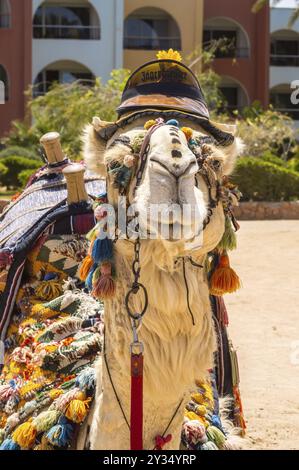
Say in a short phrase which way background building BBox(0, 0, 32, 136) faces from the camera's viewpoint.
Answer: facing the viewer

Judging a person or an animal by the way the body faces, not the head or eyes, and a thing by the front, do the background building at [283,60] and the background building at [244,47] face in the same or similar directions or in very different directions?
same or similar directions

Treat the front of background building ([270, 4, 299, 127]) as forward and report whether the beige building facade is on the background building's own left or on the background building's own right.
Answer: on the background building's own right

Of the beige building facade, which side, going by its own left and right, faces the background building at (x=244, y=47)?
left

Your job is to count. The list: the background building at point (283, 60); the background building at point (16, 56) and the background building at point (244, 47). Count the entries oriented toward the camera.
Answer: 3

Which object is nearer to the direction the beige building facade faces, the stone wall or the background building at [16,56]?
the stone wall

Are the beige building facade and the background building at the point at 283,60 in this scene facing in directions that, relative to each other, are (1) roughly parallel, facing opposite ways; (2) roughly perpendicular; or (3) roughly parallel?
roughly parallel

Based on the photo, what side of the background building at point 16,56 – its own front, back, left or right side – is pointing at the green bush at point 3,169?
front

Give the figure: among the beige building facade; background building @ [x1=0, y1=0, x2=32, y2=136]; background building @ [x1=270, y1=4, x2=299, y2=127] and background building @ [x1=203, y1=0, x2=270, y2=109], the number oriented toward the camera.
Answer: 4

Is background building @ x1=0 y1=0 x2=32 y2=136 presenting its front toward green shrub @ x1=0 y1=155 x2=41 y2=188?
yes

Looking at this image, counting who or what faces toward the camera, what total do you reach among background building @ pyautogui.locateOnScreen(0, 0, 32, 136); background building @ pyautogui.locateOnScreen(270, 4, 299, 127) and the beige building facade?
3

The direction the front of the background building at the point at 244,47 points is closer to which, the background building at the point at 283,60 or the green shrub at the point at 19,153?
the green shrub

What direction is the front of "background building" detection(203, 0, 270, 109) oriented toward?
toward the camera

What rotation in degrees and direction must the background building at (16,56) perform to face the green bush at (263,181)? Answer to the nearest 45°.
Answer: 0° — it already faces it

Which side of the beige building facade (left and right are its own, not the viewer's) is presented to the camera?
front
